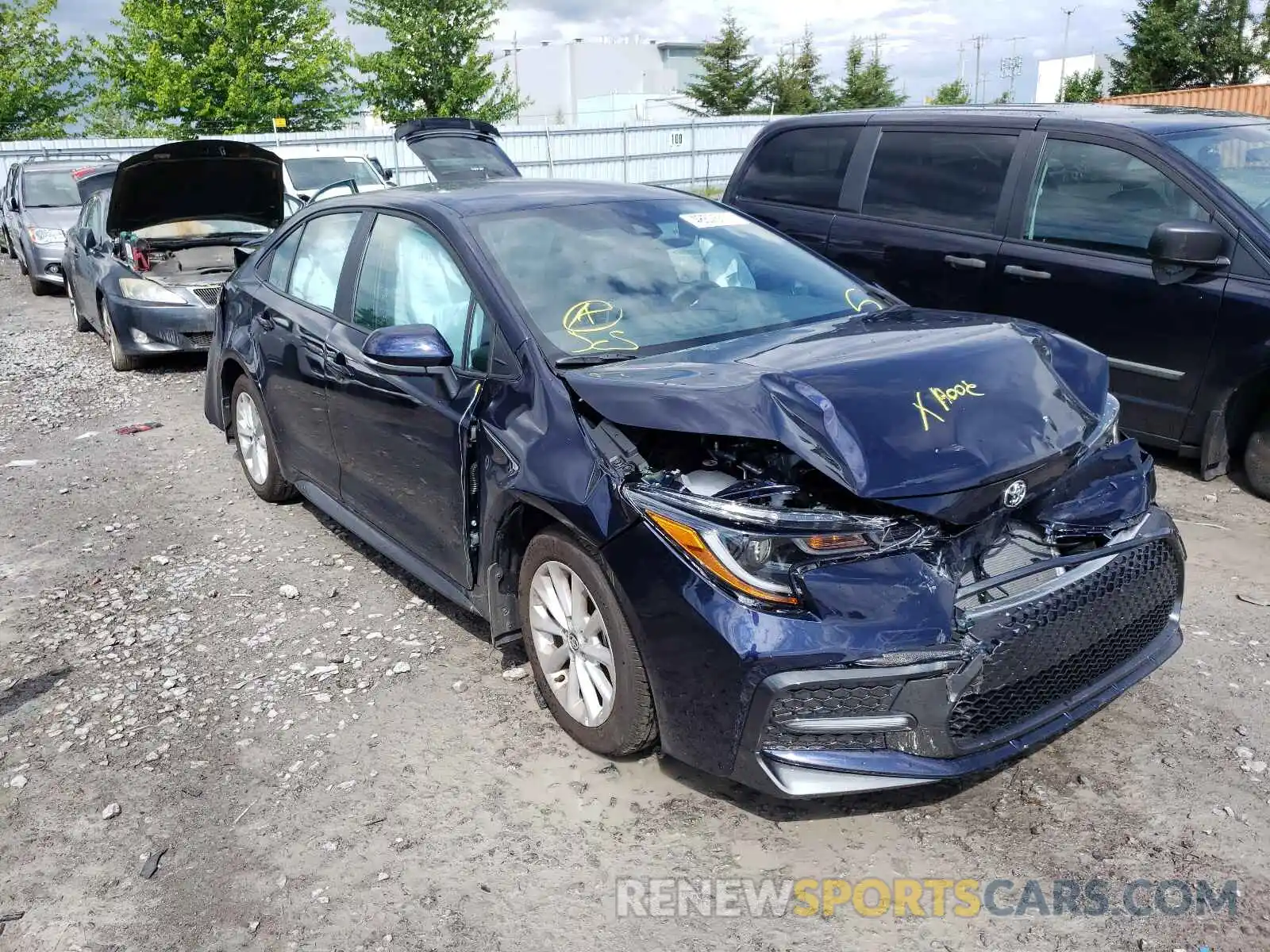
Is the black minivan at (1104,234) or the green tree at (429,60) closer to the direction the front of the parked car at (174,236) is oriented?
the black minivan

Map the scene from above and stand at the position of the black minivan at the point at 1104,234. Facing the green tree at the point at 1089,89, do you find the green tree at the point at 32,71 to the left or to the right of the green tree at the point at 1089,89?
left

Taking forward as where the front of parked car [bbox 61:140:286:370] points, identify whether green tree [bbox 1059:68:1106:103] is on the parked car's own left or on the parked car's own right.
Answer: on the parked car's own left

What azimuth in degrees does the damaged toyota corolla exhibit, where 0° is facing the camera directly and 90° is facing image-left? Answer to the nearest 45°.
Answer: approximately 315°

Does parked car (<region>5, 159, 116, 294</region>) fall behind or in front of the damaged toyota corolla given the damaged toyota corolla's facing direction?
behind

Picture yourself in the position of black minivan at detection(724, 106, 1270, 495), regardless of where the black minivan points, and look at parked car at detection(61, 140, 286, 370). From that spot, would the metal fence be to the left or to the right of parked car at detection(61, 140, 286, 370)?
right

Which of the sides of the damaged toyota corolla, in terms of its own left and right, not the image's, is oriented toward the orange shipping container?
left

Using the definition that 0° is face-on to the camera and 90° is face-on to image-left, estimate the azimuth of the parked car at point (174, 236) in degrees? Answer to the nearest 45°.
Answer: approximately 315°

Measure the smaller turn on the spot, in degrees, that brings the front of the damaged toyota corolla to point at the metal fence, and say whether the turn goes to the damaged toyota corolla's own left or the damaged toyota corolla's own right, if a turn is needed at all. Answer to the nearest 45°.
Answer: approximately 135° to the damaged toyota corolla's own left
